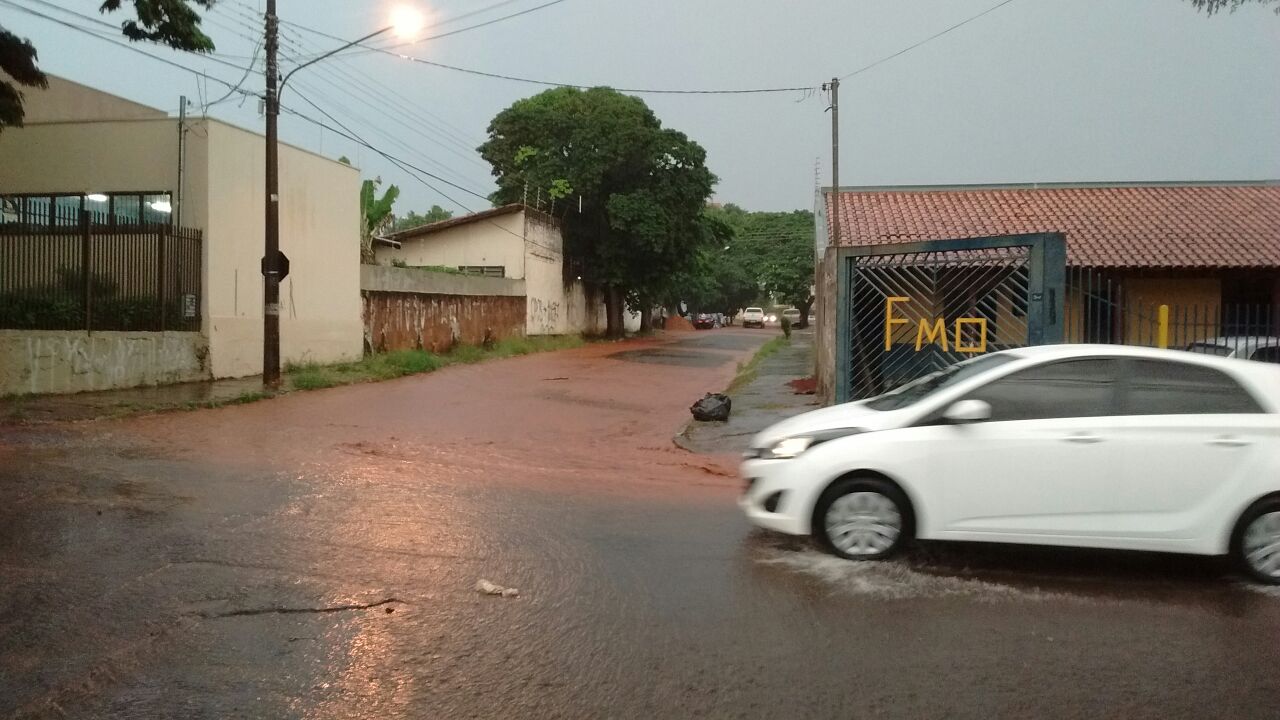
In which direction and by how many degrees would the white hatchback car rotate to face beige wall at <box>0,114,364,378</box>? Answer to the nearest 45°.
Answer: approximately 45° to its right

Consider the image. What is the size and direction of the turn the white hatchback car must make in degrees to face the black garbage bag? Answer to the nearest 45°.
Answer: approximately 45° to its right

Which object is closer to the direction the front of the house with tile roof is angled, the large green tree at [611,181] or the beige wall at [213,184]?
the beige wall

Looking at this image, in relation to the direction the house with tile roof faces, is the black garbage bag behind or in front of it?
in front

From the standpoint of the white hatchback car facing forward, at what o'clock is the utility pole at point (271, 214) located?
The utility pole is roughly at 1 o'clock from the white hatchback car.

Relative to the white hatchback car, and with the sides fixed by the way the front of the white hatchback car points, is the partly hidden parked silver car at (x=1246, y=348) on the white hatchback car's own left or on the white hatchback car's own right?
on the white hatchback car's own right

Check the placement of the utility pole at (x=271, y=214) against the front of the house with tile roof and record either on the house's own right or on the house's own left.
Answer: on the house's own right

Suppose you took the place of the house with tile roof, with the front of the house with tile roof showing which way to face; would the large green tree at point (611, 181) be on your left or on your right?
on your right

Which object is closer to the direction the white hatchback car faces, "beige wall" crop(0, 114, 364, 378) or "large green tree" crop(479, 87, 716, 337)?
the beige wall

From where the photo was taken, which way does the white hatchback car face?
to the viewer's left

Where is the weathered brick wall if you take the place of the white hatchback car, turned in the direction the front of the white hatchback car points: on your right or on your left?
on your right
